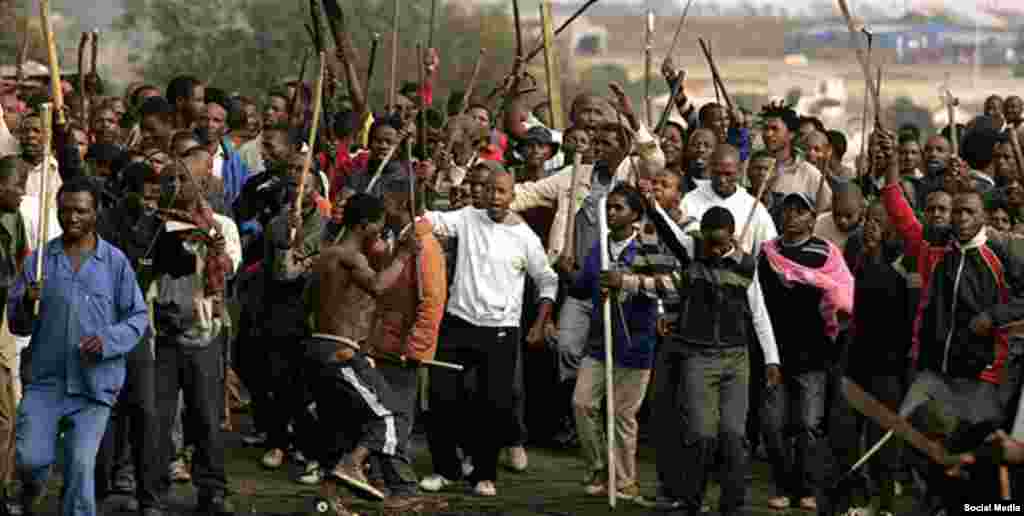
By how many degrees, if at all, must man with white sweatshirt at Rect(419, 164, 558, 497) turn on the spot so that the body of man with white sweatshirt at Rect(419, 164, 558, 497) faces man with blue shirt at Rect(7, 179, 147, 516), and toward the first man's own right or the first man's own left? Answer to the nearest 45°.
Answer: approximately 45° to the first man's own right

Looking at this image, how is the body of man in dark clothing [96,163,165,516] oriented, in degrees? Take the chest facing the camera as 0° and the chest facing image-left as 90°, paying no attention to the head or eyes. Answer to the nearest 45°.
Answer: approximately 315°

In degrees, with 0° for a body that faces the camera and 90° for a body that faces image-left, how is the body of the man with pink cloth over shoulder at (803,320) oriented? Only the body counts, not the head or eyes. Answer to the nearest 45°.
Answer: approximately 0°

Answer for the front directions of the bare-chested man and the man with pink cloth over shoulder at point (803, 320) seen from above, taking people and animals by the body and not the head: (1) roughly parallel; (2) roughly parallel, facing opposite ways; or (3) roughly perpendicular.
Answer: roughly perpendicular

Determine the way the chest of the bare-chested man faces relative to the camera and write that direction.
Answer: to the viewer's right

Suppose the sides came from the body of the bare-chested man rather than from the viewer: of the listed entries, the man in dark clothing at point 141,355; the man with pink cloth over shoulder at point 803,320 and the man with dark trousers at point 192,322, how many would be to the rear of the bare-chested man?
2

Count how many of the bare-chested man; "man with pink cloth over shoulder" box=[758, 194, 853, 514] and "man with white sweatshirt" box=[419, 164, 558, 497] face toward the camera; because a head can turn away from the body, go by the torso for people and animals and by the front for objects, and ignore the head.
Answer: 2
